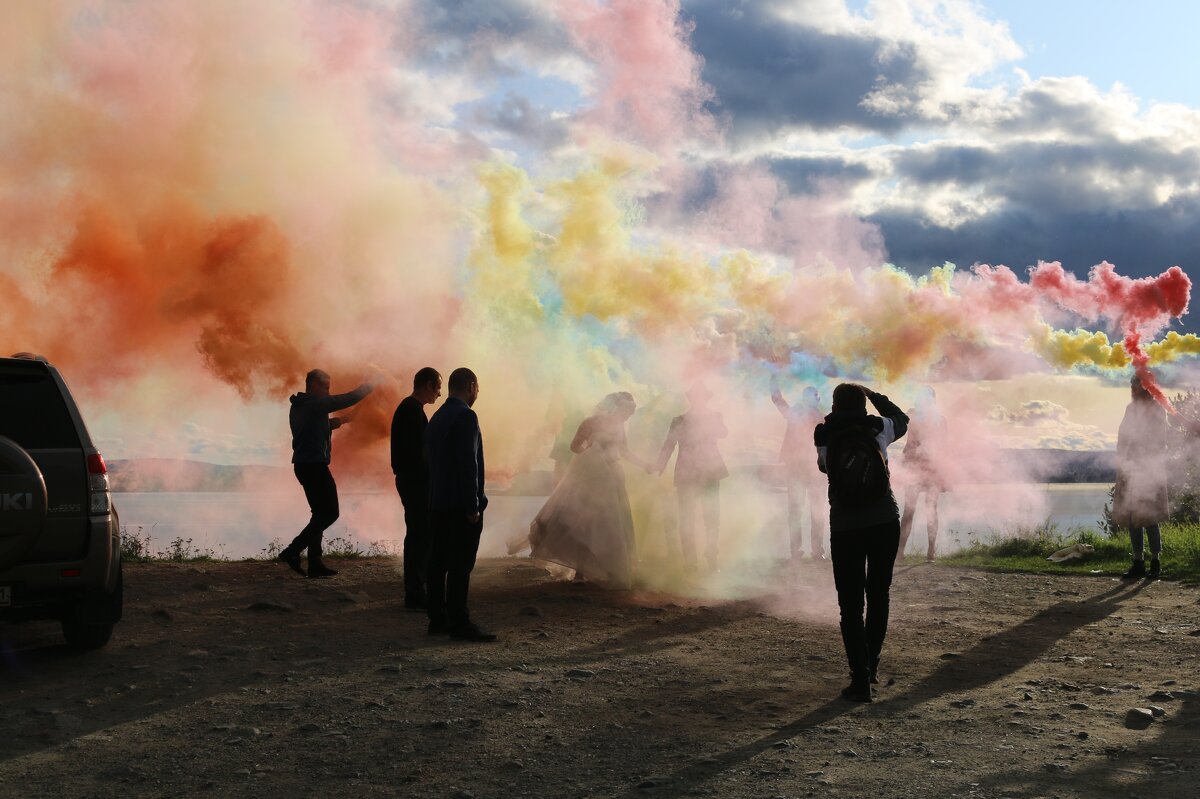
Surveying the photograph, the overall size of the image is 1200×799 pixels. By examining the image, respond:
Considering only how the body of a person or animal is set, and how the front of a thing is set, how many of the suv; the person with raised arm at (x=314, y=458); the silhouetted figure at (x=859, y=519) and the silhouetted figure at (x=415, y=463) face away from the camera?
2

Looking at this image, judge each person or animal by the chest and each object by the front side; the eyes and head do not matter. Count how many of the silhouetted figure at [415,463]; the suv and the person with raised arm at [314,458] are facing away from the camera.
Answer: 1

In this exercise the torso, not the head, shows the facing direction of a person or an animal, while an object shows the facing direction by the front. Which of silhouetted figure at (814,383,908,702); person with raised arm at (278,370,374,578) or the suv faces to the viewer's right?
the person with raised arm

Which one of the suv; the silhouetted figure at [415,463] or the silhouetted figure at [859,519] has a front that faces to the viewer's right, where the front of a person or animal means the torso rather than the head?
the silhouetted figure at [415,463]

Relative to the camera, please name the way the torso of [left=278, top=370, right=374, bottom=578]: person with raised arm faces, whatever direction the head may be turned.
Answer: to the viewer's right

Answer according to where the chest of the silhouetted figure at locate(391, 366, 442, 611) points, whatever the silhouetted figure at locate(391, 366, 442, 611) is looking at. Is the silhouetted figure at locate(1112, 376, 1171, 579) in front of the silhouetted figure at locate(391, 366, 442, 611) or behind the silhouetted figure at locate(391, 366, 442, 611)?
in front

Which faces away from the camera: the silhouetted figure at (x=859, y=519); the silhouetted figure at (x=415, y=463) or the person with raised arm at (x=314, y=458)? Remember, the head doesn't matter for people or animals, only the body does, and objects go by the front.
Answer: the silhouetted figure at (x=859, y=519)

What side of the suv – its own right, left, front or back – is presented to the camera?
back

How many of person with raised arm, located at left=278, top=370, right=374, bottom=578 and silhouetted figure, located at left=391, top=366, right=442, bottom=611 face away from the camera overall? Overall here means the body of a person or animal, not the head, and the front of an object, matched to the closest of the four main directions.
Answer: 0

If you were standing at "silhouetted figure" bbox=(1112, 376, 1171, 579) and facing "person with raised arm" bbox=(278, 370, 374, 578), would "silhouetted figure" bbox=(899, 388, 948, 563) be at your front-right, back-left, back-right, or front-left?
front-right

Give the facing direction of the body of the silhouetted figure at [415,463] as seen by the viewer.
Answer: to the viewer's right

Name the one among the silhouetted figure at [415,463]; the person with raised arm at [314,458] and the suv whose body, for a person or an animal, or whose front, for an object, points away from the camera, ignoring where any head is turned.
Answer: the suv

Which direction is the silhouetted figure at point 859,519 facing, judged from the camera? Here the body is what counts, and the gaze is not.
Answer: away from the camera

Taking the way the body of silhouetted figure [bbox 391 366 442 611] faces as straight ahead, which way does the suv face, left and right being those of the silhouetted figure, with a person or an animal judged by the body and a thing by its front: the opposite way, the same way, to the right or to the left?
to the left
